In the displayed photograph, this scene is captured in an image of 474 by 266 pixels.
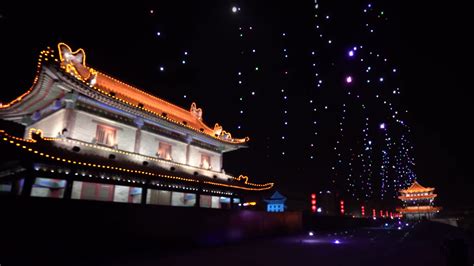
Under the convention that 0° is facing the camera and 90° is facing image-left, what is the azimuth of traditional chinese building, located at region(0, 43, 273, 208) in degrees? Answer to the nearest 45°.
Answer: approximately 315°

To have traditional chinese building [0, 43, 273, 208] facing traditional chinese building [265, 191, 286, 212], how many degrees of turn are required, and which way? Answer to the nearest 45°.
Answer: approximately 90° to its left
